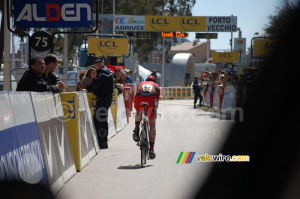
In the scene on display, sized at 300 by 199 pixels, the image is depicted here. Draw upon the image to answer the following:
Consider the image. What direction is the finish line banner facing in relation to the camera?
toward the camera

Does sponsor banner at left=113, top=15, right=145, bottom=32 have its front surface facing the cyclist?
yes

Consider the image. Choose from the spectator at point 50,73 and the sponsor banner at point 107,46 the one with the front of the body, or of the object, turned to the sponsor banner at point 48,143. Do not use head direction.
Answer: the sponsor banner at point 107,46

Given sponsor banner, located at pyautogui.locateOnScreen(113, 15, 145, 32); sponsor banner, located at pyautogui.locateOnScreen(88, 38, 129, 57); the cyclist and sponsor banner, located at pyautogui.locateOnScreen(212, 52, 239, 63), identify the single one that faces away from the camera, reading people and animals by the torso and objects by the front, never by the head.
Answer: the cyclist

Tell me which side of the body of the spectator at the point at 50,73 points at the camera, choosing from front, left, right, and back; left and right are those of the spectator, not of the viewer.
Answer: right

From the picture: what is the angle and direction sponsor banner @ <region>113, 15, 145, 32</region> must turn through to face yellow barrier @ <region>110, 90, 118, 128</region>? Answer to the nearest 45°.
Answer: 0° — it already faces it

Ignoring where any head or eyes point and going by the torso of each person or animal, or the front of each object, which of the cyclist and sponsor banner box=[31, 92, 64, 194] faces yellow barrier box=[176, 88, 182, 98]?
the cyclist

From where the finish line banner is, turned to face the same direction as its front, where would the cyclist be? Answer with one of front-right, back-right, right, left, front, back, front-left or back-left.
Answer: front

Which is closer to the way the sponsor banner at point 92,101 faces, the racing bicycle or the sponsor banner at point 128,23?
the racing bicycle

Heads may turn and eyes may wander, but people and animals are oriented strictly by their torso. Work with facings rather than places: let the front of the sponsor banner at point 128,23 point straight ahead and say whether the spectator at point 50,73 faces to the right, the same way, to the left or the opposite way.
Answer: to the left

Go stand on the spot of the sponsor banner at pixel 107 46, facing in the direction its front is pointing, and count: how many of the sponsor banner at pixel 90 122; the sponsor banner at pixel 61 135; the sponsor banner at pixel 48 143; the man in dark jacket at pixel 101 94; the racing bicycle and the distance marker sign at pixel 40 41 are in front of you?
6

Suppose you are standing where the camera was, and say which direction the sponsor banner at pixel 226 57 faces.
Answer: facing the viewer
